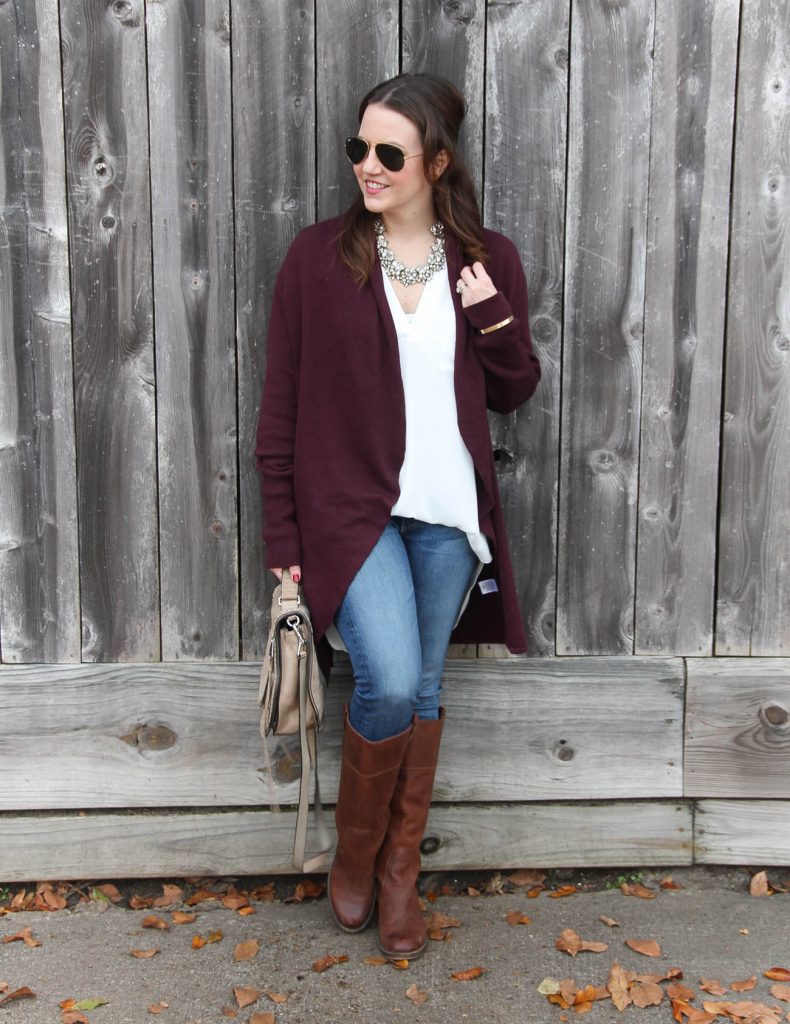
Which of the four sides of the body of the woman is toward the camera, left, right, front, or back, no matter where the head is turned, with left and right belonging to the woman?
front

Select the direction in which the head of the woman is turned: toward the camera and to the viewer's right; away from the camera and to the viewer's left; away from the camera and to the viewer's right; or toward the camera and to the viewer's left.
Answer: toward the camera and to the viewer's left

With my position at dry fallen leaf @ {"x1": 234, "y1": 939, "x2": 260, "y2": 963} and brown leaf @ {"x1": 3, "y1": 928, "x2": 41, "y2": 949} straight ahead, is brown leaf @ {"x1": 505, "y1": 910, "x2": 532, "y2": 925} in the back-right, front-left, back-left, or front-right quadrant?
back-right
